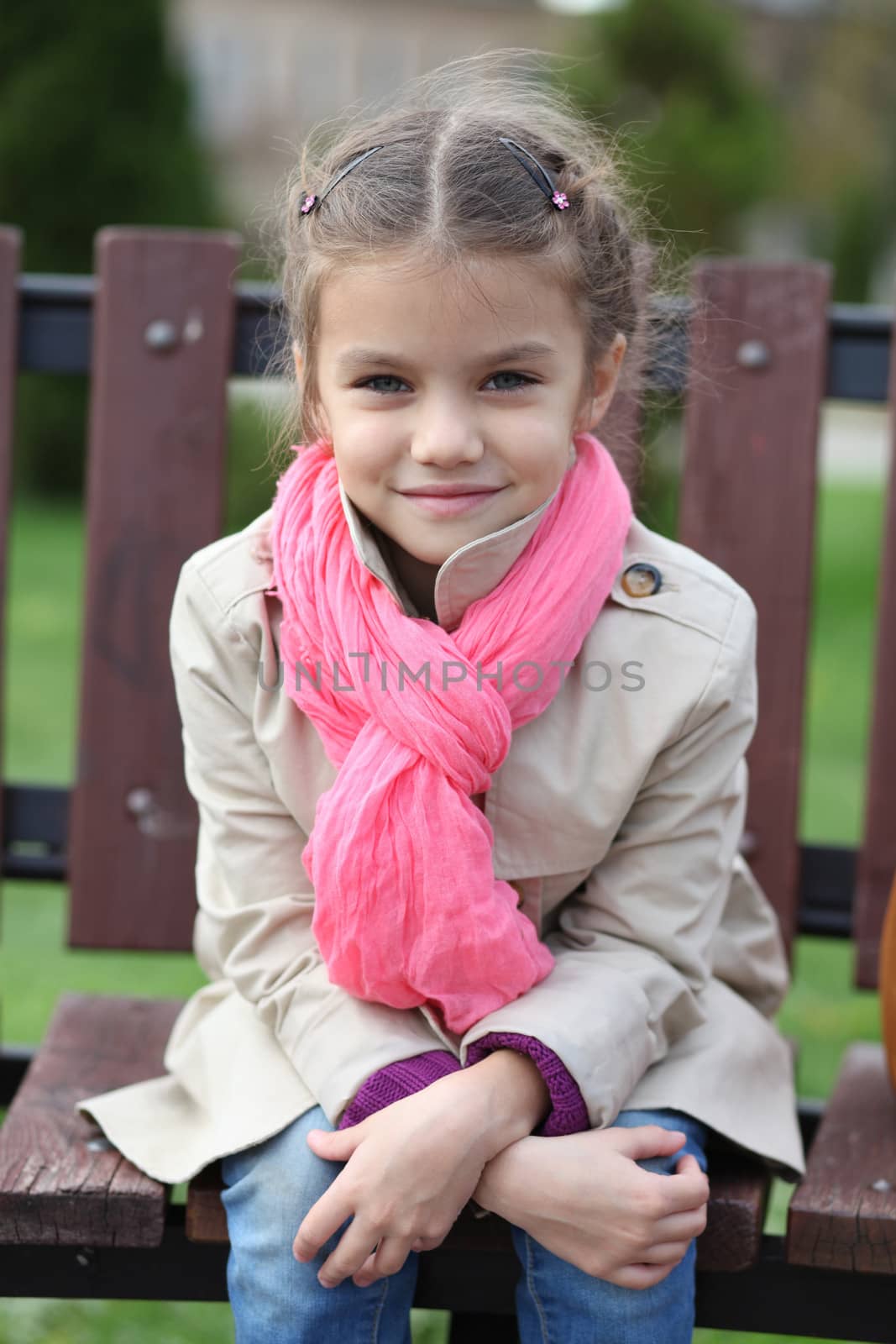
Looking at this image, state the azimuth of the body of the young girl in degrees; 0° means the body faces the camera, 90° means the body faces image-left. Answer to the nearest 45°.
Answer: approximately 0°

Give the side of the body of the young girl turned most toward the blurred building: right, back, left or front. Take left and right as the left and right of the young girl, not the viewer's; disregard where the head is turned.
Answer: back

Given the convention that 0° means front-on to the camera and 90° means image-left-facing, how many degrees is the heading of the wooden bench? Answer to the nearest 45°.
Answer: approximately 0°

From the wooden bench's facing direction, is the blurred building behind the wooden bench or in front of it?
behind
